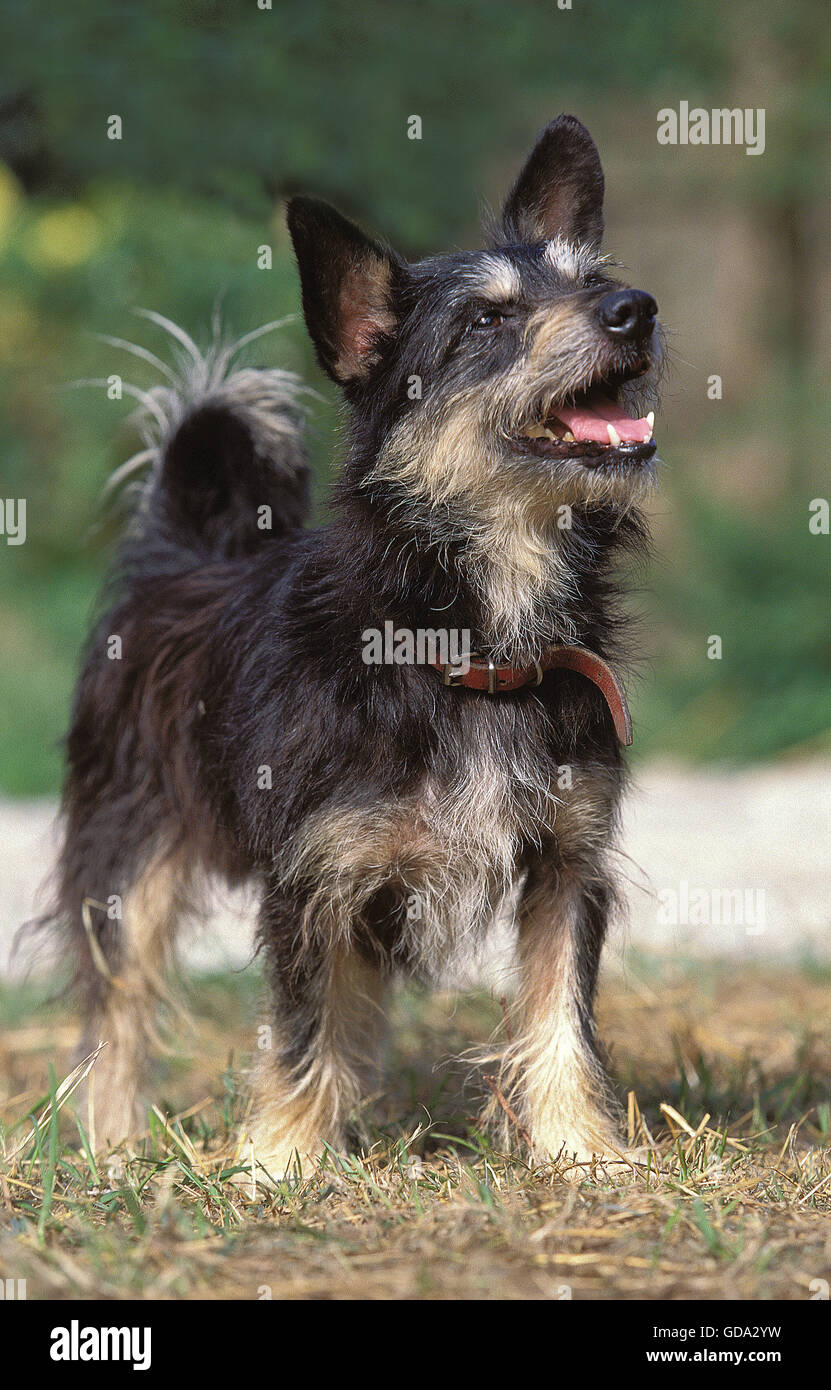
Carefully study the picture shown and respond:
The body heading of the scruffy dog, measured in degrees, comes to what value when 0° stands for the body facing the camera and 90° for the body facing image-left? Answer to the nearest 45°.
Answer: approximately 315°
